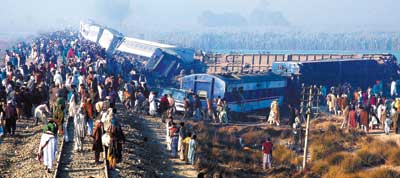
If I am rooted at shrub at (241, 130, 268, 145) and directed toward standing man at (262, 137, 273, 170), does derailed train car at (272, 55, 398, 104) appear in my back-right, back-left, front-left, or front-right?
back-left

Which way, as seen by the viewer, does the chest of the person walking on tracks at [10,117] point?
away from the camera

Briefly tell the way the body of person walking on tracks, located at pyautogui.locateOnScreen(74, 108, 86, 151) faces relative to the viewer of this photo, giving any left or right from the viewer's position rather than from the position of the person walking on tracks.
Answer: facing away from the viewer

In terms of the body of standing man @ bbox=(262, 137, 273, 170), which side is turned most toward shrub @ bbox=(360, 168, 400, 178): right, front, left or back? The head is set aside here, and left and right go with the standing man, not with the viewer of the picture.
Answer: right

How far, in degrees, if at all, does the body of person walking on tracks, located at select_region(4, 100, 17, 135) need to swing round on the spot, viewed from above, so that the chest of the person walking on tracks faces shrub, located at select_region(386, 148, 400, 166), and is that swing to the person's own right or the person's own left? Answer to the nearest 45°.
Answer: approximately 90° to the person's own right

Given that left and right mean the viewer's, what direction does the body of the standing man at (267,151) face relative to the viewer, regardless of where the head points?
facing away from the viewer

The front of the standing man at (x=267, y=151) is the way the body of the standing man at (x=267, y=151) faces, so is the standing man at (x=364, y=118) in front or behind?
in front

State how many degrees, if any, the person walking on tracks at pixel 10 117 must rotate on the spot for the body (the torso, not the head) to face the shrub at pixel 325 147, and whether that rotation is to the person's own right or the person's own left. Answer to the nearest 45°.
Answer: approximately 90° to the person's own right

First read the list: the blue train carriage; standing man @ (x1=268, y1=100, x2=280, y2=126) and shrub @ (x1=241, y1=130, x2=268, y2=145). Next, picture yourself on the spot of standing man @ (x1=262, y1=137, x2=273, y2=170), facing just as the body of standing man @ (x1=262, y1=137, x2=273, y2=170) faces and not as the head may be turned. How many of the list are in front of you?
3
